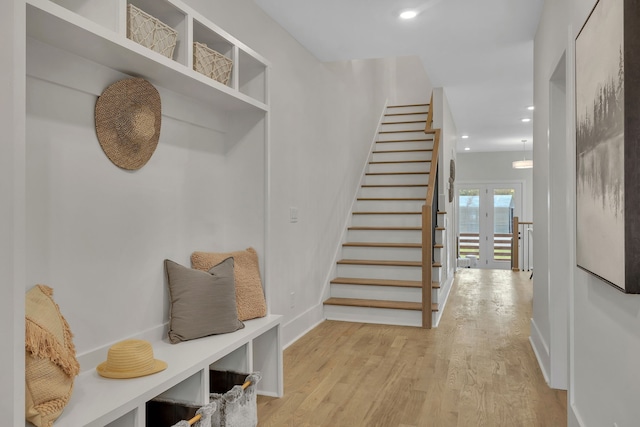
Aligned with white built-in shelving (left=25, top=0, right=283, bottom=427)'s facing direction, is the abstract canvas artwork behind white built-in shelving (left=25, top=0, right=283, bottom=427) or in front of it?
in front

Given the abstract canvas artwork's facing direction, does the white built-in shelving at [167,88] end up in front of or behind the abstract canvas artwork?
in front

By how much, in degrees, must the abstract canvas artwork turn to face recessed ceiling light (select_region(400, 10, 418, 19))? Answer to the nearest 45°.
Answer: approximately 45° to its right

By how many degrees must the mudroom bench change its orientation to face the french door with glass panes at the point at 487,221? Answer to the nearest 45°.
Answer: approximately 90° to its left

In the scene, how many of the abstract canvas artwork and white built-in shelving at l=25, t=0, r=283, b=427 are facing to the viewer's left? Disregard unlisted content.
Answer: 1

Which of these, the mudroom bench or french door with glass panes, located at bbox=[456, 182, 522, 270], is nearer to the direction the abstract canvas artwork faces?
the mudroom bench

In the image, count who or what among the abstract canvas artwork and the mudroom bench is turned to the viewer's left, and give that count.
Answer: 1

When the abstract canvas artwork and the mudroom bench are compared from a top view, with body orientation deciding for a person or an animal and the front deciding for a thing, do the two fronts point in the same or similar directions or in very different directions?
very different directions

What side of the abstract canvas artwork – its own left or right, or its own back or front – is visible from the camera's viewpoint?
left

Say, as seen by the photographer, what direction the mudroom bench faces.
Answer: facing the viewer and to the right of the viewer

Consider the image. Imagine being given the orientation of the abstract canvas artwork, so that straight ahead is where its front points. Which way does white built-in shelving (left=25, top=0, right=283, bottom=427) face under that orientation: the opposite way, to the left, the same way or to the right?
the opposite way

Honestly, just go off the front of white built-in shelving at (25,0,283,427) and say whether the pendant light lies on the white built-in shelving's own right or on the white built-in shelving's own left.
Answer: on the white built-in shelving's own left

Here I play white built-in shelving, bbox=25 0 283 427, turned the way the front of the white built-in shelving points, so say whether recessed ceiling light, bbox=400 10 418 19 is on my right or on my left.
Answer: on my left

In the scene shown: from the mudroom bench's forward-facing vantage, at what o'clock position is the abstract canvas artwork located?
The abstract canvas artwork is roughly at 12 o'clock from the mudroom bench.
